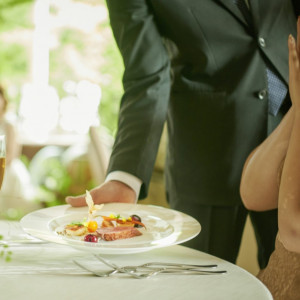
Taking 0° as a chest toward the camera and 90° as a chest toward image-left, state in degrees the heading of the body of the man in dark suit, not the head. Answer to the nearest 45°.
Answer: approximately 315°

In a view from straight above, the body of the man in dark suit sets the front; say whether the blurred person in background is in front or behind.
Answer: behind

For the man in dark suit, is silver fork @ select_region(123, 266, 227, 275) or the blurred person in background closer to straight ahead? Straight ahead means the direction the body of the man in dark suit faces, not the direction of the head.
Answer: the silver fork

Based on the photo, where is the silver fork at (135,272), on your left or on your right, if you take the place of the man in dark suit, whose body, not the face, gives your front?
on your right

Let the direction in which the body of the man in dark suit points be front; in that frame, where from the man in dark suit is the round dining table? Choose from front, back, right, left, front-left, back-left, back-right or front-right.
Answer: front-right

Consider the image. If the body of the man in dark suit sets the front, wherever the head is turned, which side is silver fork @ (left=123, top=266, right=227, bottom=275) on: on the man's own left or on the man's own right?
on the man's own right
